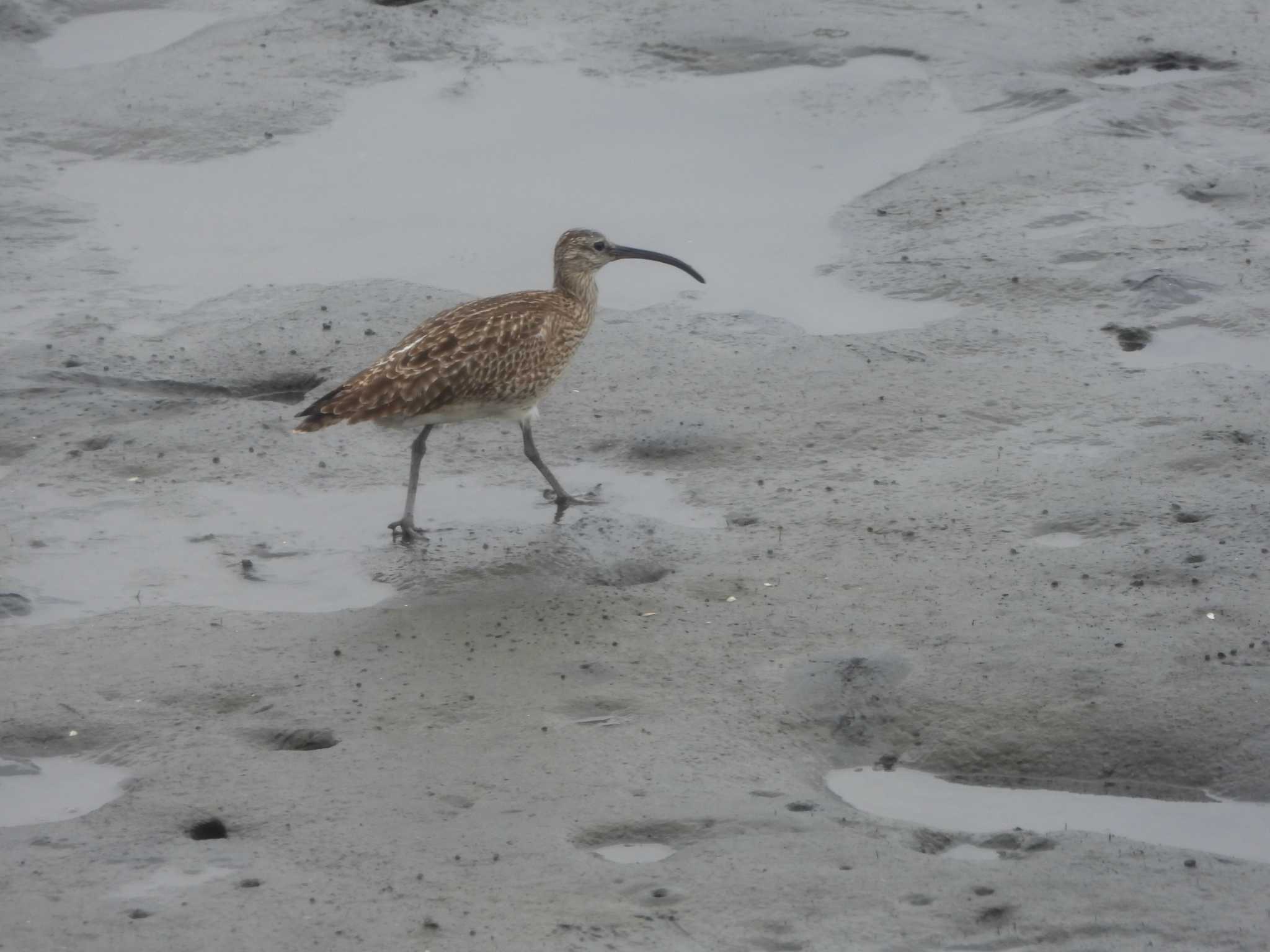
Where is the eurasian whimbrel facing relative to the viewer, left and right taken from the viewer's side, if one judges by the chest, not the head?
facing to the right of the viewer
